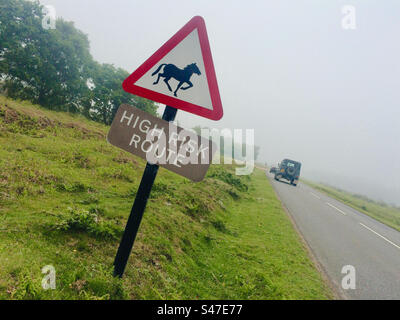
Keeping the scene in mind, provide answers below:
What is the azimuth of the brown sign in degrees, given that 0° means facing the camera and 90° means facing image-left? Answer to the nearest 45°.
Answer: approximately 0°

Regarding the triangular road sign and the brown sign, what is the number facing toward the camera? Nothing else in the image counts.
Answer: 2

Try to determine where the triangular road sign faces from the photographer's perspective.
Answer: facing the viewer

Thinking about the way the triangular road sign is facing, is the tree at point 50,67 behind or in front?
behind

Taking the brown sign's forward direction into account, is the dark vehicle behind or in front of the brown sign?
behind
